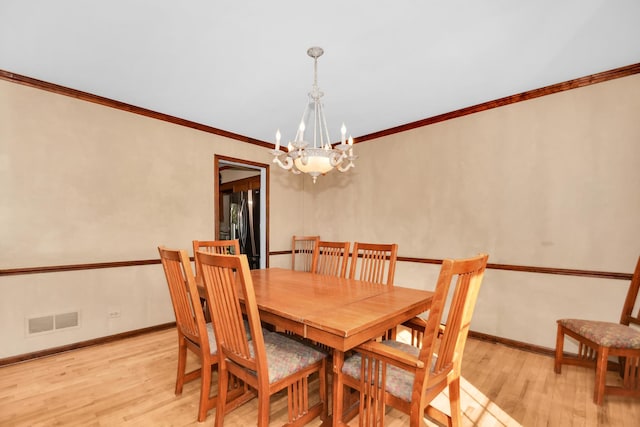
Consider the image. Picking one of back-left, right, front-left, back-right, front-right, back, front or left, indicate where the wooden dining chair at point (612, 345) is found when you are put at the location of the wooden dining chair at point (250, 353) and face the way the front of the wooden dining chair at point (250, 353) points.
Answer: front-right

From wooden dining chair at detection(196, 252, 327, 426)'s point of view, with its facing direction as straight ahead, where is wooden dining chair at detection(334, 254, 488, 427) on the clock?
wooden dining chair at detection(334, 254, 488, 427) is roughly at 2 o'clock from wooden dining chair at detection(196, 252, 327, 426).

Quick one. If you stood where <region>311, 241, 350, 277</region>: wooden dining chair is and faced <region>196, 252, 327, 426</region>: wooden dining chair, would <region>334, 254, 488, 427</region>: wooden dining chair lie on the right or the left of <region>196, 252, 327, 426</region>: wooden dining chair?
left

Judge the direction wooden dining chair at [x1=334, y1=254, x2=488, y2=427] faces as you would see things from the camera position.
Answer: facing away from the viewer and to the left of the viewer

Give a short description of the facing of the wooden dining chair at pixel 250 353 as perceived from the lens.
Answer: facing away from the viewer and to the right of the viewer

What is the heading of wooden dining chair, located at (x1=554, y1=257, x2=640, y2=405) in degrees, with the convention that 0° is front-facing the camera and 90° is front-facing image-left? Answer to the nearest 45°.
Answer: approximately 45°

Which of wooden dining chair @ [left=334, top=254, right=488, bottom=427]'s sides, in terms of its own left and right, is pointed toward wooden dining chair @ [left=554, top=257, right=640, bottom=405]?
right

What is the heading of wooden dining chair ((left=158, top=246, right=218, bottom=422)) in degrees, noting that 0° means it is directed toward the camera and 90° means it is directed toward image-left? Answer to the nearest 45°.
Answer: approximately 225°

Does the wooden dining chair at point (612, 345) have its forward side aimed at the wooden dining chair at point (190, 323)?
yes
